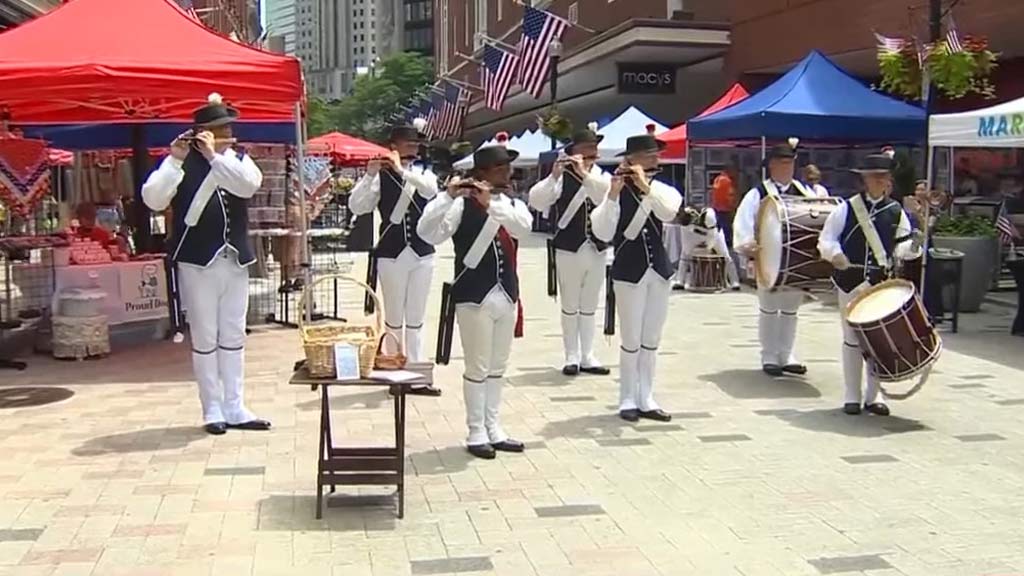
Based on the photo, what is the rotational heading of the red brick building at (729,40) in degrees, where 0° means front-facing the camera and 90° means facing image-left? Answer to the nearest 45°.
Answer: approximately 45°

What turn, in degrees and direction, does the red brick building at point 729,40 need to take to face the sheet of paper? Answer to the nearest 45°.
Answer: approximately 45° to its left

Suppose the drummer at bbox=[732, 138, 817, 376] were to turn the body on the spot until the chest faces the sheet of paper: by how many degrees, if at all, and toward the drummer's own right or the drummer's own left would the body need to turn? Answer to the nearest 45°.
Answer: approximately 45° to the drummer's own right

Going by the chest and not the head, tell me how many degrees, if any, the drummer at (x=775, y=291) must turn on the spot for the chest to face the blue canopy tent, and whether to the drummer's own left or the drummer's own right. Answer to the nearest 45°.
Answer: approximately 180°

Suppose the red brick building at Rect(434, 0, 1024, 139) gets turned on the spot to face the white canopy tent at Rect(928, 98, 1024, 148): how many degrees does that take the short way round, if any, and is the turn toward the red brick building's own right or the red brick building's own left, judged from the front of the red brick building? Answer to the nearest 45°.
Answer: approximately 45° to the red brick building's own left

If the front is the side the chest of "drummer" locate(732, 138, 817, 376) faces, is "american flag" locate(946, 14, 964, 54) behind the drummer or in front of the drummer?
behind

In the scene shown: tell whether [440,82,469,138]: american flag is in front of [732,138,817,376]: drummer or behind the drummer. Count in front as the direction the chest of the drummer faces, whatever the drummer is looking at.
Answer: behind

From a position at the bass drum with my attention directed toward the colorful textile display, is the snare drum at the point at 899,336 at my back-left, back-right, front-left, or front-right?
back-left

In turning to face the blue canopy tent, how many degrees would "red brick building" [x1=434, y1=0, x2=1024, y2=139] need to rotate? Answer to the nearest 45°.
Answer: approximately 45° to its left
